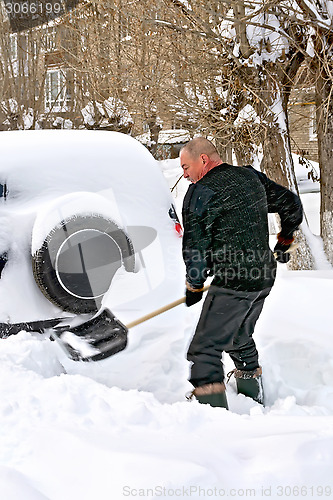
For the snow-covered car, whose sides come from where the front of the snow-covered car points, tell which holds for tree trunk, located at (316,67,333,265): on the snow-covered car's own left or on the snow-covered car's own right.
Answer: on the snow-covered car's own right

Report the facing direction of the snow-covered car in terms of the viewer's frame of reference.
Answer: facing away from the viewer

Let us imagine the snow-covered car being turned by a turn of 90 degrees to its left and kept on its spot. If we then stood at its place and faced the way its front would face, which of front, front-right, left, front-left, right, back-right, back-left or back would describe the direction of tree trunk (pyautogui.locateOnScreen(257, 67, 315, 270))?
back-right
